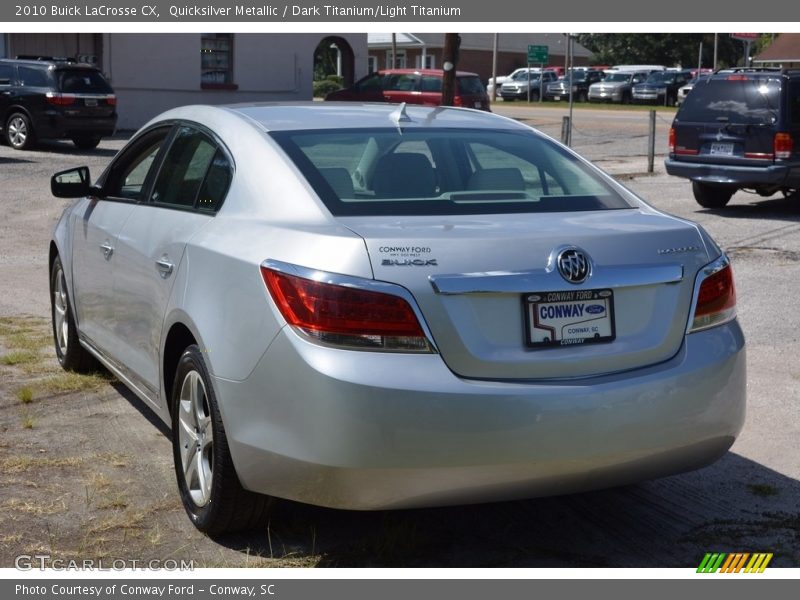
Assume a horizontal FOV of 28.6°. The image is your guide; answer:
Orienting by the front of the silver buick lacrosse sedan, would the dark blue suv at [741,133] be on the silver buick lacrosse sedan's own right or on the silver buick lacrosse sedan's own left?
on the silver buick lacrosse sedan's own right

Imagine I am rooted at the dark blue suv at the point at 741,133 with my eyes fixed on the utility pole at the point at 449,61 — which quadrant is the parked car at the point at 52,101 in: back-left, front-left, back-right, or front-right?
front-left

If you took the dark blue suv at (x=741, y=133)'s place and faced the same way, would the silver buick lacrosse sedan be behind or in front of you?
behind

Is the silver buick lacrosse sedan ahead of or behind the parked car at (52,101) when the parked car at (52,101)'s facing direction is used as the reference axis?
behind

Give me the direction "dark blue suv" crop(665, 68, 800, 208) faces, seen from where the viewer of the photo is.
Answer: facing away from the viewer and to the right of the viewer

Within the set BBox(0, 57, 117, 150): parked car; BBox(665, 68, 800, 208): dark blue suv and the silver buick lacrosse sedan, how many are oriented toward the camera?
0

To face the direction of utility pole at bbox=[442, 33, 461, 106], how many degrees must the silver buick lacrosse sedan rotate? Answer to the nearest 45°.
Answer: approximately 45° to its right

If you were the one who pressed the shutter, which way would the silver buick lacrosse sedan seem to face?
facing away from the viewer and to the left of the viewer

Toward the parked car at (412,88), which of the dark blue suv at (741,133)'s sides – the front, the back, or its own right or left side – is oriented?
left

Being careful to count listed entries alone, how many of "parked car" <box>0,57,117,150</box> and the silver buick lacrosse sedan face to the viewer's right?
0

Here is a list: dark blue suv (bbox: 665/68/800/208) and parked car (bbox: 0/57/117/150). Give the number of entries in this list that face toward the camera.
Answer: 0

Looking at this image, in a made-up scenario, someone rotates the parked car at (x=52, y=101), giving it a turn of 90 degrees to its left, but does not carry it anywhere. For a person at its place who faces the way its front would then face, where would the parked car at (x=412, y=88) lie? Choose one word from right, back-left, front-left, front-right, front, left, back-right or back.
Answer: back

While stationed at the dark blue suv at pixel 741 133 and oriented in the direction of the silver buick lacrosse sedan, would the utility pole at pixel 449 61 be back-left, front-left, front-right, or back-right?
back-right

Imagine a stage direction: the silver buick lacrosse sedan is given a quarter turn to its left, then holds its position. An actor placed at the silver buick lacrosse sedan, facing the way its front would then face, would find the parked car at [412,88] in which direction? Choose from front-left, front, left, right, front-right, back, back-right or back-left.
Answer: back-right

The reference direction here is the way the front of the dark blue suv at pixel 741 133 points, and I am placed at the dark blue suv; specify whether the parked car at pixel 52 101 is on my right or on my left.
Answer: on my left

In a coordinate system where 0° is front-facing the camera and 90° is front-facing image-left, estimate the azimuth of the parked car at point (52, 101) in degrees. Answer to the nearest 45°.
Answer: approximately 135°

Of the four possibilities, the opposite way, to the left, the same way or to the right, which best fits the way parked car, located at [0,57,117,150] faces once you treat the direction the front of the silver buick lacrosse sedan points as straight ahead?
the same way
